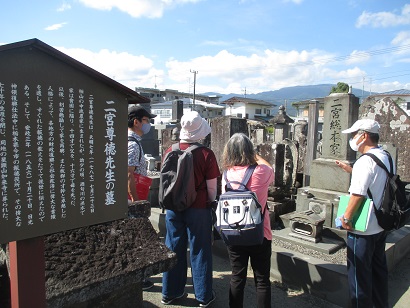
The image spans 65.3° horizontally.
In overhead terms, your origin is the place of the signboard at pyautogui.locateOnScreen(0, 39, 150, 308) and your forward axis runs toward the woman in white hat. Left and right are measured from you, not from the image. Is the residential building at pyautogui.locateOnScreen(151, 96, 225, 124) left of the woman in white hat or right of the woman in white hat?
left

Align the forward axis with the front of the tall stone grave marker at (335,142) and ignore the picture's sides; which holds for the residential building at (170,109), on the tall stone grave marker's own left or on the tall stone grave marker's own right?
on the tall stone grave marker's own right

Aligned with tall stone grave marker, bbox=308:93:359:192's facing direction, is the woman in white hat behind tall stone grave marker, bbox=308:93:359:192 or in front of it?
in front

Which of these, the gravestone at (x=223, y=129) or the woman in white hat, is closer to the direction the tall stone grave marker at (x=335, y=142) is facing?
the woman in white hat

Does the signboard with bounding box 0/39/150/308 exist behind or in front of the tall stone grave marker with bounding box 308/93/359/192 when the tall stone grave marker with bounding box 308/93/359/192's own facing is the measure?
in front

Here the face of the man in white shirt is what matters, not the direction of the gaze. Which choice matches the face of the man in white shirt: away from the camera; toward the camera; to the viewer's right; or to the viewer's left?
to the viewer's left

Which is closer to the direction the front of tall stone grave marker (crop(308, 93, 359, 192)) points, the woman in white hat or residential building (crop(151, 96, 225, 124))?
the woman in white hat

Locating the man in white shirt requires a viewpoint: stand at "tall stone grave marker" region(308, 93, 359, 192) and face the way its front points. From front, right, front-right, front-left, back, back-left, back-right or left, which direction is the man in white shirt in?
front-left

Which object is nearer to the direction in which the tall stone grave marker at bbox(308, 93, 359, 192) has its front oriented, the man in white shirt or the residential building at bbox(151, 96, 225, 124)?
the man in white shirt

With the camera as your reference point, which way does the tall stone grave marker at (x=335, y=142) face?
facing the viewer and to the left of the viewer
